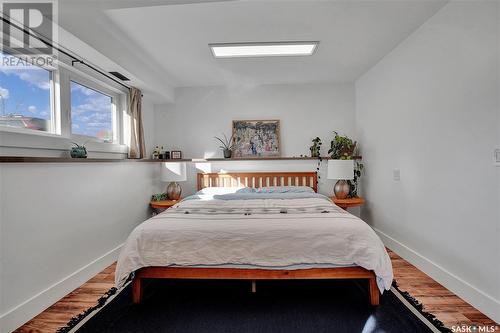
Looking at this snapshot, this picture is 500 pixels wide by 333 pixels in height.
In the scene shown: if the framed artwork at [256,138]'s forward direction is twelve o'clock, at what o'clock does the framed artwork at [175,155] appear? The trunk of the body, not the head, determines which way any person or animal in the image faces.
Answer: the framed artwork at [175,155] is roughly at 3 o'clock from the framed artwork at [256,138].

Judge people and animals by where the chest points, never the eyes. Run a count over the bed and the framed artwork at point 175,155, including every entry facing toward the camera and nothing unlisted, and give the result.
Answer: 2

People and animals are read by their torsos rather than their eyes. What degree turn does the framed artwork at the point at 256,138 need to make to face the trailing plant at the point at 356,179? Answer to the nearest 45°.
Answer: approximately 90° to its left

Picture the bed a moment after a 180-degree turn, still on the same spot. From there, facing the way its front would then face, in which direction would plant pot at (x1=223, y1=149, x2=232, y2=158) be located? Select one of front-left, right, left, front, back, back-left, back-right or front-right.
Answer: front

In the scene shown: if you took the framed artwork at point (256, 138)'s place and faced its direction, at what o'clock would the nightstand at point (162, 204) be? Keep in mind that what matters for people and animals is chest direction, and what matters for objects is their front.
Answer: The nightstand is roughly at 2 o'clock from the framed artwork.

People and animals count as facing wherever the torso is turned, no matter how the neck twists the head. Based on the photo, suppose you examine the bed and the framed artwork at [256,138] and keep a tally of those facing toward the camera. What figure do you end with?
2

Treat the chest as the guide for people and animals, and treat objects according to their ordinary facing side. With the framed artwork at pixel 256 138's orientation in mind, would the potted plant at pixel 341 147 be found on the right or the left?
on its left

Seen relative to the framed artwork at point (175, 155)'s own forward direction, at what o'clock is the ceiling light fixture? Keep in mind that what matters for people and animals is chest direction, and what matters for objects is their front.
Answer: The ceiling light fixture is roughly at 11 o'clock from the framed artwork.

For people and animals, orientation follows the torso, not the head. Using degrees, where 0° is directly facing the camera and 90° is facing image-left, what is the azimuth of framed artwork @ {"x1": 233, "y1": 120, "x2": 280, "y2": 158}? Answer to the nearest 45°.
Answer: approximately 0°

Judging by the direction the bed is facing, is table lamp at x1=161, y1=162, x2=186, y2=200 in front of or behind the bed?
behind
